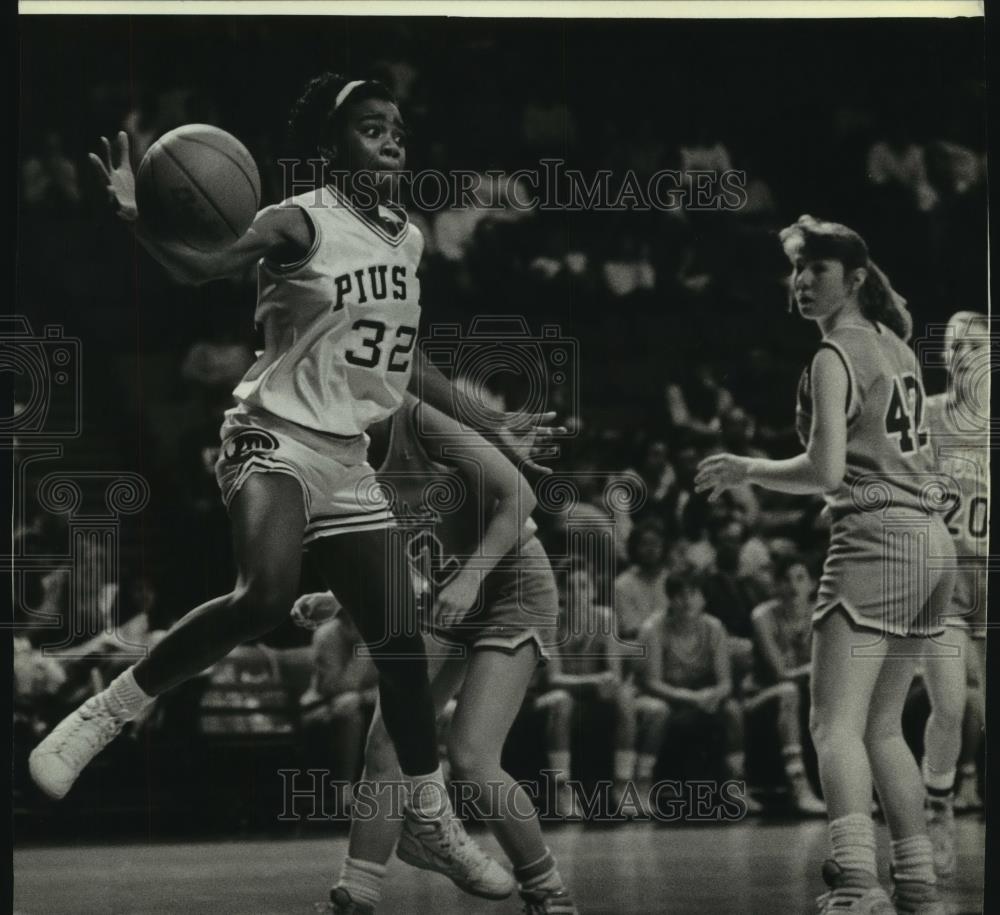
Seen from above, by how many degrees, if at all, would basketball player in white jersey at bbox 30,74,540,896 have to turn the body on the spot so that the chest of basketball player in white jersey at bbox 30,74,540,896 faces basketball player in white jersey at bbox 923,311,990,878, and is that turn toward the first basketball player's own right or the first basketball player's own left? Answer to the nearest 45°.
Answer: approximately 45° to the first basketball player's own left

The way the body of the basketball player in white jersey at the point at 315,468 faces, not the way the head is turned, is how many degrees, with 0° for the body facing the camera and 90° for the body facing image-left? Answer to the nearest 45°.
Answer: approximately 315°

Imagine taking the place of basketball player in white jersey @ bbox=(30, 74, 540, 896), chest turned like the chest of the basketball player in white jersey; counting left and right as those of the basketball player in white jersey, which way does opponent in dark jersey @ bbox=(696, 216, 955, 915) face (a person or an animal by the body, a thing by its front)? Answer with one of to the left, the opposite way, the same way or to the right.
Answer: the opposite way

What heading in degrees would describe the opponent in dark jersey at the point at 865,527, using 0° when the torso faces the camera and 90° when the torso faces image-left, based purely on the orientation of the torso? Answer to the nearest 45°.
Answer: approximately 135°

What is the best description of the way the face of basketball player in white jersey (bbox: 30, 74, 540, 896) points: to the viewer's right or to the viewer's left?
to the viewer's right

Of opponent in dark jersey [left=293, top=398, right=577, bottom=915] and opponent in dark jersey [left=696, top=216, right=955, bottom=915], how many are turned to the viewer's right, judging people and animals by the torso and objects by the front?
0
